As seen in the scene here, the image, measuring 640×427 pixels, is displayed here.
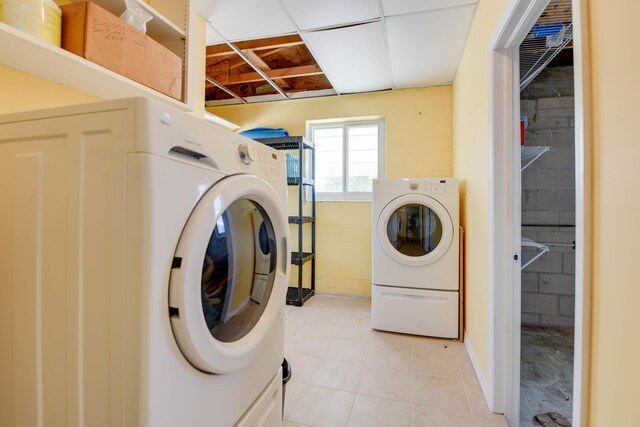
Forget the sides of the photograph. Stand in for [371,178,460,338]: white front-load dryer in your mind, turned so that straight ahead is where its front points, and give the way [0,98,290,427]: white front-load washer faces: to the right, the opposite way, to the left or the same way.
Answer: to the left

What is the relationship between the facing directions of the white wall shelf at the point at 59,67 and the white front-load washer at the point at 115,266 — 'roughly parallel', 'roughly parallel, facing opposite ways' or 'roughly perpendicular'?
roughly parallel

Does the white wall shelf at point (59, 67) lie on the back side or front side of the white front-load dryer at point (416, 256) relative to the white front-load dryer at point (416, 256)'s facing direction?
on the front side

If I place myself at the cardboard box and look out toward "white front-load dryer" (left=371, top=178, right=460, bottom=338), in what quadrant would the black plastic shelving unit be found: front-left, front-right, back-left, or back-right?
front-left

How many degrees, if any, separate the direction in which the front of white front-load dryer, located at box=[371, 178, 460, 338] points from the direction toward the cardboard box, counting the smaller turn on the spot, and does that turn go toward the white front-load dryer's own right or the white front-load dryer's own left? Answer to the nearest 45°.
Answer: approximately 45° to the white front-load dryer's own right

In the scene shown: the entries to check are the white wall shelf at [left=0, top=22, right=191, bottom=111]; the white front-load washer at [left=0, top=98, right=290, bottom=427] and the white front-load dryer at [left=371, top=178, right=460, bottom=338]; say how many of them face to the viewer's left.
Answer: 0

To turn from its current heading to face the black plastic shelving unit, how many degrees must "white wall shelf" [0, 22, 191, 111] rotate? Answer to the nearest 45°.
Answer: approximately 90° to its left

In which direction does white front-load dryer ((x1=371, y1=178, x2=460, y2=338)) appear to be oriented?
toward the camera

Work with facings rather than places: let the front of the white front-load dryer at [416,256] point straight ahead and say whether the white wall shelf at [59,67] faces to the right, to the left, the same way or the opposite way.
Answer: to the left

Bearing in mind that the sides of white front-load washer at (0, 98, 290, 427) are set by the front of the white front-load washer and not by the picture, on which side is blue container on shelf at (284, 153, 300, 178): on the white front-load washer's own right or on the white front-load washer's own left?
on the white front-load washer's own left

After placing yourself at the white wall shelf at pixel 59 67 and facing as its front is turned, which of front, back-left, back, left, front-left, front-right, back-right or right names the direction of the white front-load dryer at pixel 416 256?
front-left

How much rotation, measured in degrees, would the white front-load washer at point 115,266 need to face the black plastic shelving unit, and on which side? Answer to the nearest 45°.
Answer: approximately 90° to its left

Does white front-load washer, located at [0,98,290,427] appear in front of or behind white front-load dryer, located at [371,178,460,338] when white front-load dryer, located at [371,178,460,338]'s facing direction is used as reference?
in front

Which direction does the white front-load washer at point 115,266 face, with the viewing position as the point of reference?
facing the viewer and to the right of the viewer

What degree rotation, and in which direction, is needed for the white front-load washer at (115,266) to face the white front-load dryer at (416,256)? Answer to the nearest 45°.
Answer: approximately 90° to its left
